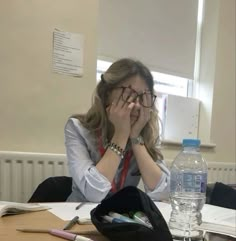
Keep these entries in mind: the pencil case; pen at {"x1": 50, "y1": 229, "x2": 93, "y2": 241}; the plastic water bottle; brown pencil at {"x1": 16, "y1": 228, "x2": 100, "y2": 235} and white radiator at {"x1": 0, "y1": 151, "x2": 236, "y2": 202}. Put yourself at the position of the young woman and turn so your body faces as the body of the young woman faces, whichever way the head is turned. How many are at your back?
1

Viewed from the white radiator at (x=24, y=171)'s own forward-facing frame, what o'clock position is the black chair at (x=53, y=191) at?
The black chair is roughly at 11 o'clock from the white radiator.

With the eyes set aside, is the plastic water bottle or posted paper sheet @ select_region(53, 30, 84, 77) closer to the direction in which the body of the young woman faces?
the plastic water bottle

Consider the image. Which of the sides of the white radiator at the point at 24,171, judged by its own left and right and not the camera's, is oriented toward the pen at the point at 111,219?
front

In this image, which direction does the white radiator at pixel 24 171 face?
toward the camera

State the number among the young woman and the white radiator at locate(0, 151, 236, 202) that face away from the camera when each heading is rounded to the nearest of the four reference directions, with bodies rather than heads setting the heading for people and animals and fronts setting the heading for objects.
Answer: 0

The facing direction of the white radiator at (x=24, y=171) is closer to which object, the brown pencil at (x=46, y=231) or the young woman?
the brown pencil

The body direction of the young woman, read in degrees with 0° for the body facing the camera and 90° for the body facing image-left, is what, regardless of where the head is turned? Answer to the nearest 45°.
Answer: approximately 315°

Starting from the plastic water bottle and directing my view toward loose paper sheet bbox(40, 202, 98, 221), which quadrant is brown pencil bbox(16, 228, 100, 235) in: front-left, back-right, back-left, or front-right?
front-left

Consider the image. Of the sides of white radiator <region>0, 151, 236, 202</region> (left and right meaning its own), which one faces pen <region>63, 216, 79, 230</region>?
front

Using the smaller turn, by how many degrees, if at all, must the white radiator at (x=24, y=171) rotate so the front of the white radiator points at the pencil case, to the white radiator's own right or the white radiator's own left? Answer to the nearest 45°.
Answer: approximately 45° to the white radiator's own left
